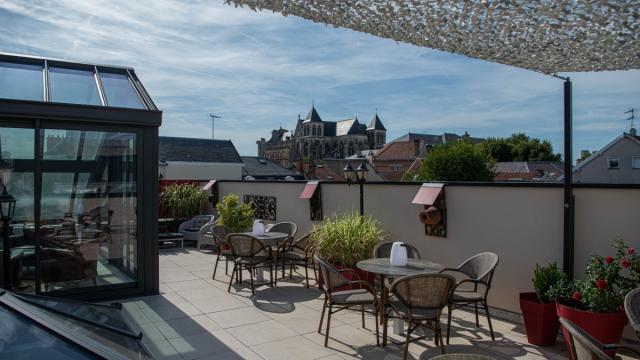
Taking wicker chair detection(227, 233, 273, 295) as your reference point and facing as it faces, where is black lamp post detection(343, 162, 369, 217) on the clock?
The black lamp post is roughly at 1 o'clock from the wicker chair.

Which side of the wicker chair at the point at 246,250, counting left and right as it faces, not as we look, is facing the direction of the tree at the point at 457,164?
front

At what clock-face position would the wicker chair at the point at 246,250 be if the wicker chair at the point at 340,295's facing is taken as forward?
the wicker chair at the point at 246,250 is roughly at 8 o'clock from the wicker chair at the point at 340,295.

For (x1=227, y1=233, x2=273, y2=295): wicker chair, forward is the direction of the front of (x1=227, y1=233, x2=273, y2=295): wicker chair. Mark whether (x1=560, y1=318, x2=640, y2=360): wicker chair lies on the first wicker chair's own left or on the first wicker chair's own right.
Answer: on the first wicker chair's own right

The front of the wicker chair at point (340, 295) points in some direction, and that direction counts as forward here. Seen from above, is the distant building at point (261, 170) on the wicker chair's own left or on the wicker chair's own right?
on the wicker chair's own left

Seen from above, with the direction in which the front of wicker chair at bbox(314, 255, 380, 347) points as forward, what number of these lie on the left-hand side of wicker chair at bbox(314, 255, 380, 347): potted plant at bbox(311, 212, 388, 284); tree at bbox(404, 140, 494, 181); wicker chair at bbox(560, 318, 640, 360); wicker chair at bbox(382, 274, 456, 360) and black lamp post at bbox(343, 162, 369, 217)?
3

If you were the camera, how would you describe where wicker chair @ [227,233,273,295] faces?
facing away from the viewer and to the right of the viewer

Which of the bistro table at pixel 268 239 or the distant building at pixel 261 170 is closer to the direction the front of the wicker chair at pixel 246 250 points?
the bistro table

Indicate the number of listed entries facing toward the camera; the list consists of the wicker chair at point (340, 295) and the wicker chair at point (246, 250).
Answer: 0

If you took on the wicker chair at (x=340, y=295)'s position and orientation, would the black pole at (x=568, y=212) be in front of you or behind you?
in front

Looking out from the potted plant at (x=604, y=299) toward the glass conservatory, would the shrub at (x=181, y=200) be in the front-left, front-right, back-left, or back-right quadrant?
front-right

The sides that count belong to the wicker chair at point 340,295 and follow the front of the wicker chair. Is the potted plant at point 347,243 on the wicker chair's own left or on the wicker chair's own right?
on the wicker chair's own left

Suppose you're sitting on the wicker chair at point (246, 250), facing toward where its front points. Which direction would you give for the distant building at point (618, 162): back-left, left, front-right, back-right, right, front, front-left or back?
front

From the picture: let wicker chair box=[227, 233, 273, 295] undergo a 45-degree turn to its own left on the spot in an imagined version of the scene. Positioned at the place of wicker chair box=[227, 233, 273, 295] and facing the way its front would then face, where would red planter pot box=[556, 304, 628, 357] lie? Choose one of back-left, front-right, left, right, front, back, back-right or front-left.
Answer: back-right

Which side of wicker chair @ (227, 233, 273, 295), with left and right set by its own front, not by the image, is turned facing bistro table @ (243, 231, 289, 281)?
front

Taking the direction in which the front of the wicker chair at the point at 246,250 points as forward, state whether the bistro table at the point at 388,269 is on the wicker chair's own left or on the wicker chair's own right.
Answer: on the wicker chair's own right

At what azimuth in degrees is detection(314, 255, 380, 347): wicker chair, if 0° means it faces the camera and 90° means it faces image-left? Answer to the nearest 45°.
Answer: approximately 270°

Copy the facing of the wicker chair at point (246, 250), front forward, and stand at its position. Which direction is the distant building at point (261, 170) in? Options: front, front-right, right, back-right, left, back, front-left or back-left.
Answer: front-left

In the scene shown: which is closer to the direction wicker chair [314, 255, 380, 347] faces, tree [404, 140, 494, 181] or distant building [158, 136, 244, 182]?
the tree

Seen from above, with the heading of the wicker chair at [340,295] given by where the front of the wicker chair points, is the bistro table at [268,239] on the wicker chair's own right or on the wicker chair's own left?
on the wicker chair's own left
